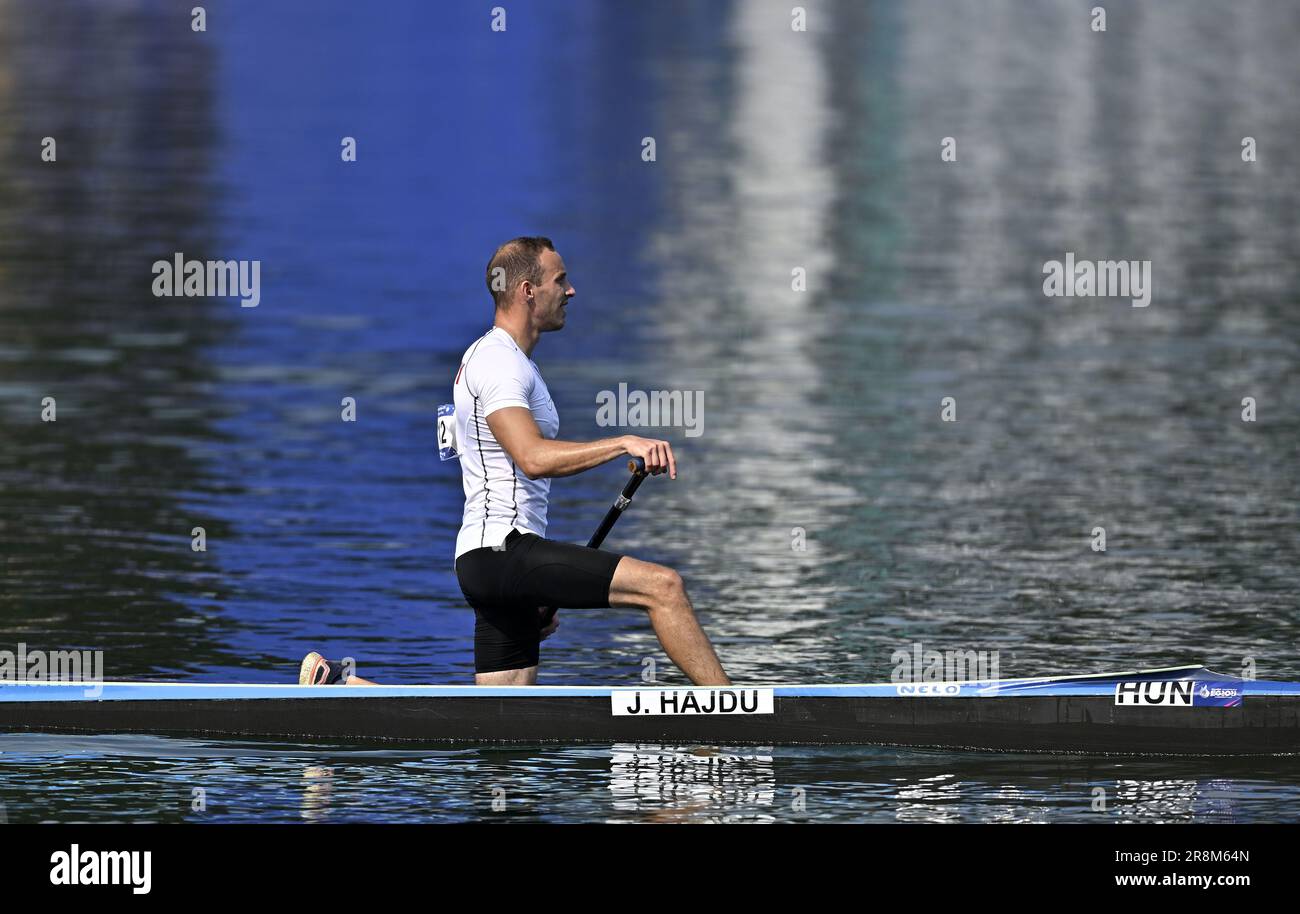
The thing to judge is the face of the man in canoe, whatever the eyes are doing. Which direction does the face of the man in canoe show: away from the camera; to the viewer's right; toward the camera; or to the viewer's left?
to the viewer's right

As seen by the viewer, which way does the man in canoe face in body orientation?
to the viewer's right
